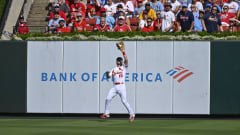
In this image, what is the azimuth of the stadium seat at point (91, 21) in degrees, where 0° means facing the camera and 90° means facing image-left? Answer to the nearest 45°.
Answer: approximately 0°

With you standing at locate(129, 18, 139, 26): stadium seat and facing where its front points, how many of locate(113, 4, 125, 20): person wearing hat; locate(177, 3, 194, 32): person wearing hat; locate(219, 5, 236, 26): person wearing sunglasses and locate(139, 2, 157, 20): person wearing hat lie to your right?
1

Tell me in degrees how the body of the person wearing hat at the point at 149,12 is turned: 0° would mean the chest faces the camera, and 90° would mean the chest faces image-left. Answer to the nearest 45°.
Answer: approximately 0°

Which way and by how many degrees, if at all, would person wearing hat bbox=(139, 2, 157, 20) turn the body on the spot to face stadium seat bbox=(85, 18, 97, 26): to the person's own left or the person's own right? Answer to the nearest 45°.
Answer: approximately 90° to the person's own right

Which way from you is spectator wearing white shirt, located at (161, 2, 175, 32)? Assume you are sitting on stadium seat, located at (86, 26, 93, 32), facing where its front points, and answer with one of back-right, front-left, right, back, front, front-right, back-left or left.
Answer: left

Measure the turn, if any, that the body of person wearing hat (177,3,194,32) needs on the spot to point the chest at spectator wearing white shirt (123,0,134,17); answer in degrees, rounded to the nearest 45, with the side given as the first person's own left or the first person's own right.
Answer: approximately 135° to the first person's own right

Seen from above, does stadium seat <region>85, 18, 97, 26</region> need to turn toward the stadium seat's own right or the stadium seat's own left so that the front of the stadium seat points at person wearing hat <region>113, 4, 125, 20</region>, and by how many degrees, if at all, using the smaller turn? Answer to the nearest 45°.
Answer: approximately 90° to the stadium seat's own left

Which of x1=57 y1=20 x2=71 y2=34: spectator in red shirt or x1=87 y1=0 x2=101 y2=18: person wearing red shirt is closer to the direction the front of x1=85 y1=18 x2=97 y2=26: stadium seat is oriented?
the spectator in red shirt

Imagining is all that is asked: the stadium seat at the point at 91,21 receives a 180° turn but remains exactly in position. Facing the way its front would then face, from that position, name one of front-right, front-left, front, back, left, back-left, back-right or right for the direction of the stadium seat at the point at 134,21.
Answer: right

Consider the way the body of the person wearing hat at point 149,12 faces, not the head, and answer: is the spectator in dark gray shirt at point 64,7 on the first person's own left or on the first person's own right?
on the first person's own right

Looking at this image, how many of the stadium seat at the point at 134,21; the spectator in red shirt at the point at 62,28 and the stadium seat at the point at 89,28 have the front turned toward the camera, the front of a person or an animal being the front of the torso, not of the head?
3
